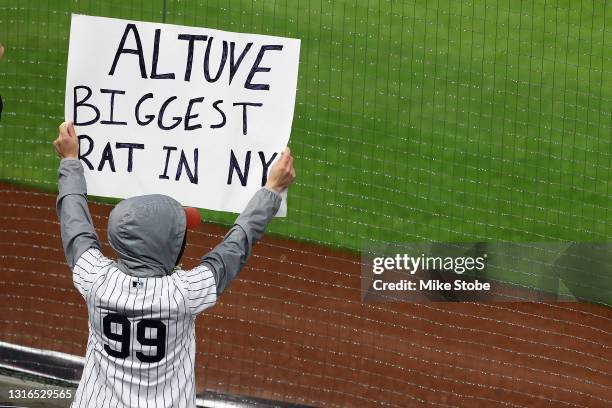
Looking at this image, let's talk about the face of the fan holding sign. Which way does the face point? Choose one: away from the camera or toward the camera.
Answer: away from the camera

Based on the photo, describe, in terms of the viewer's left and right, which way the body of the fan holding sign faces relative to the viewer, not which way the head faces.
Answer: facing away from the viewer
